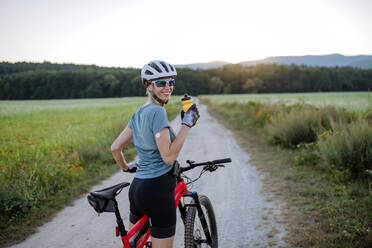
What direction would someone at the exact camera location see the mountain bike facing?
facing away from the viewer and to the right of the viewer

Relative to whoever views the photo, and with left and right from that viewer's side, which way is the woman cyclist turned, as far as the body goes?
facing away from the viewer and to the right of the viewer

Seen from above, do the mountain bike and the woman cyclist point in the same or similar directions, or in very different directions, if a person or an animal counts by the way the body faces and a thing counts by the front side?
same or similar directions
